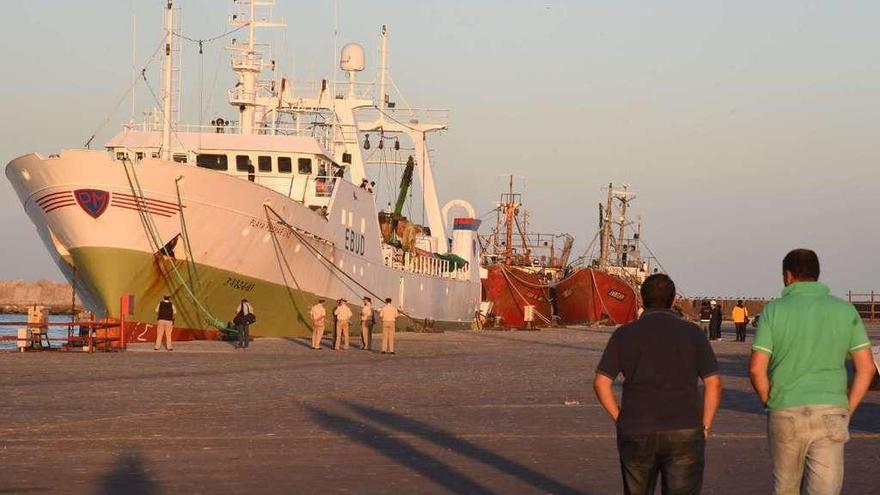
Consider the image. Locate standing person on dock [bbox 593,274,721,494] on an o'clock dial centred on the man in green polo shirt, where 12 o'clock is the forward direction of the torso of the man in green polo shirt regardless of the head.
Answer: The standing person on dock is roughly at 8 o'clock from the man in green polo shirt.

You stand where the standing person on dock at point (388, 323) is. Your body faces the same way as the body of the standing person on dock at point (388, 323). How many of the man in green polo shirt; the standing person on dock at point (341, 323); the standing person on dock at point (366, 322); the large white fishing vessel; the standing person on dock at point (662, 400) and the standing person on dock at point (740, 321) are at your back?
2

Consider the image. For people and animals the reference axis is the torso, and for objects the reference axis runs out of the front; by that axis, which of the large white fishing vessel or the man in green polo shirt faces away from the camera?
the man in green polo shirt

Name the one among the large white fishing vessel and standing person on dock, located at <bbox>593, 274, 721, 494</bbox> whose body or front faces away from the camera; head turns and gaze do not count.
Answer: the standing person on dock

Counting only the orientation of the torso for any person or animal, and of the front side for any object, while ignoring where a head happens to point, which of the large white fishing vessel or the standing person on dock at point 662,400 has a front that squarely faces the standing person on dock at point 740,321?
the standing person on dock at point 662,400

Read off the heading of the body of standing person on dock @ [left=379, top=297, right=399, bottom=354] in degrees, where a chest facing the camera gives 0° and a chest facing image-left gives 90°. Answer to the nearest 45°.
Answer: approximately 180°

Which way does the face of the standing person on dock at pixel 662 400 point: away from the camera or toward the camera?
away from the camera

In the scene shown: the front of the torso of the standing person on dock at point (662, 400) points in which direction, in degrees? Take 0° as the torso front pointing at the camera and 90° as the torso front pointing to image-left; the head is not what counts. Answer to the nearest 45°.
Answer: approximately 180°

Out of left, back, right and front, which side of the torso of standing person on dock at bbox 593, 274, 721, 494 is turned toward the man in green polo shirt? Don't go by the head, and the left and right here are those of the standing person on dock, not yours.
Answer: right

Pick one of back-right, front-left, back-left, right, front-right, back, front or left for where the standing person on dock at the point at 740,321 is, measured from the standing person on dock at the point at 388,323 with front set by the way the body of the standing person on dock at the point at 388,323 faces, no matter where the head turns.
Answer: front-right

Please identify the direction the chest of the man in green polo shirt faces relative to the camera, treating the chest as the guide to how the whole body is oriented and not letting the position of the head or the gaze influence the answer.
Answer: away from the camera

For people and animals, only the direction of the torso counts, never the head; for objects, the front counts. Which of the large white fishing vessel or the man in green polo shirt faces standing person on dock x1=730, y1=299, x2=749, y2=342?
the man in green polo shirt

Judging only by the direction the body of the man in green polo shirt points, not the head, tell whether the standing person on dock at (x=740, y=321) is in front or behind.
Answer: in front

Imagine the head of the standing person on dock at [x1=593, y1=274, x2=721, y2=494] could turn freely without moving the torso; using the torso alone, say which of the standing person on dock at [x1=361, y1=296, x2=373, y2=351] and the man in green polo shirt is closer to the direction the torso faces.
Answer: the standing person on dock
